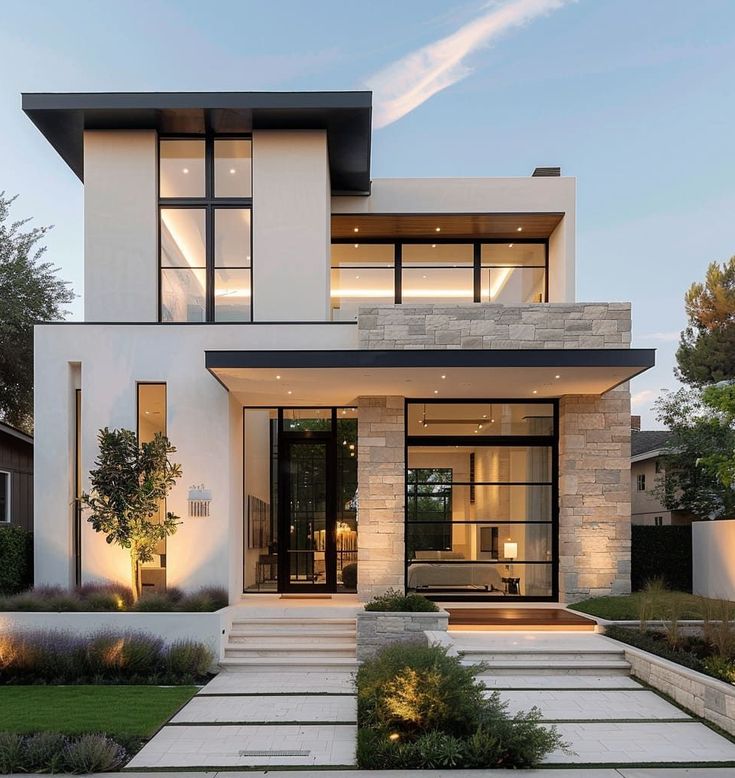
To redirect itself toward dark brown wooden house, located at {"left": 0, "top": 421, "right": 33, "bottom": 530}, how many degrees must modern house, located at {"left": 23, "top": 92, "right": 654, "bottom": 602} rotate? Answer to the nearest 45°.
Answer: approximately 135° to its right

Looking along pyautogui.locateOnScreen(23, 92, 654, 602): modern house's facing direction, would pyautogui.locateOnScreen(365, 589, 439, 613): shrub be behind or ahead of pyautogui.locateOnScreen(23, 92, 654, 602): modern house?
ahead

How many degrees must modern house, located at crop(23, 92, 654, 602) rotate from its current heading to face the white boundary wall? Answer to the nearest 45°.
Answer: approximately 90° to its left

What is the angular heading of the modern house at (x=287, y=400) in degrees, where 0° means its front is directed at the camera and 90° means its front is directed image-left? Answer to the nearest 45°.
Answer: approximately 0°

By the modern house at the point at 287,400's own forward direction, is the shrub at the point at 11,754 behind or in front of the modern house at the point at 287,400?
in front
